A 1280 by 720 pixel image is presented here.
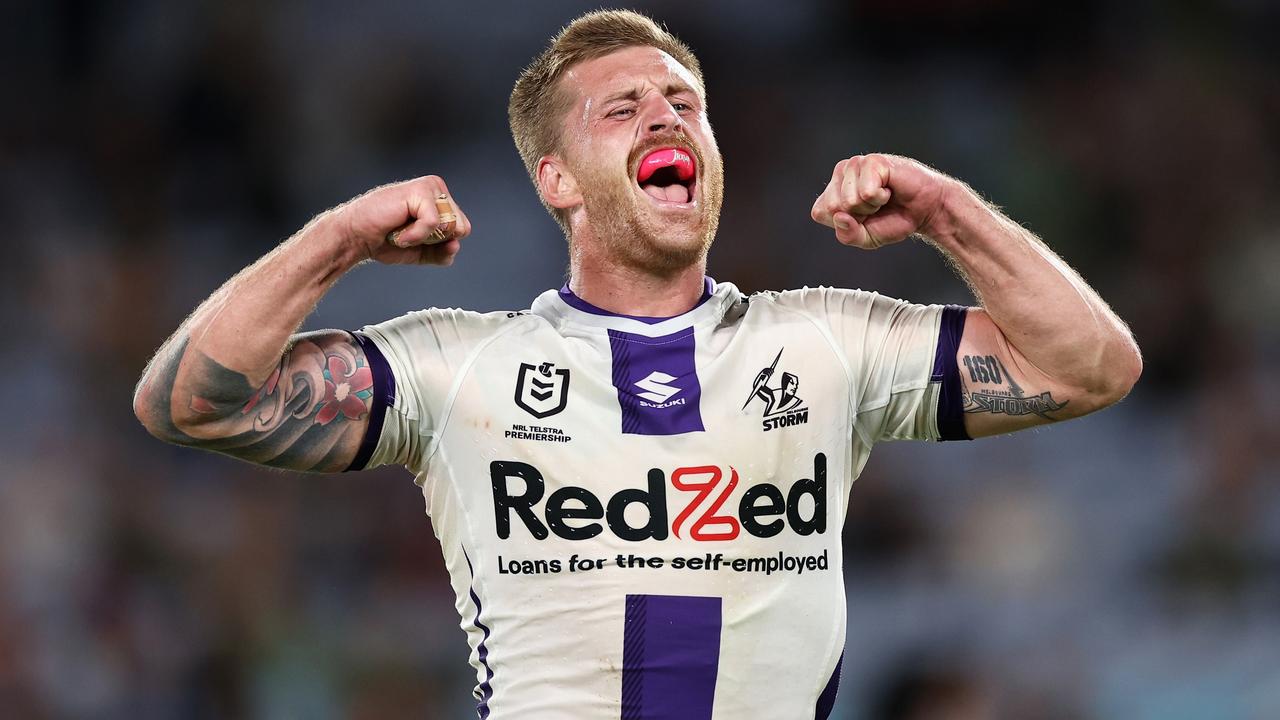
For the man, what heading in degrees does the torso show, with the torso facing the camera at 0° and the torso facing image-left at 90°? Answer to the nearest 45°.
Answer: approximately 0°
